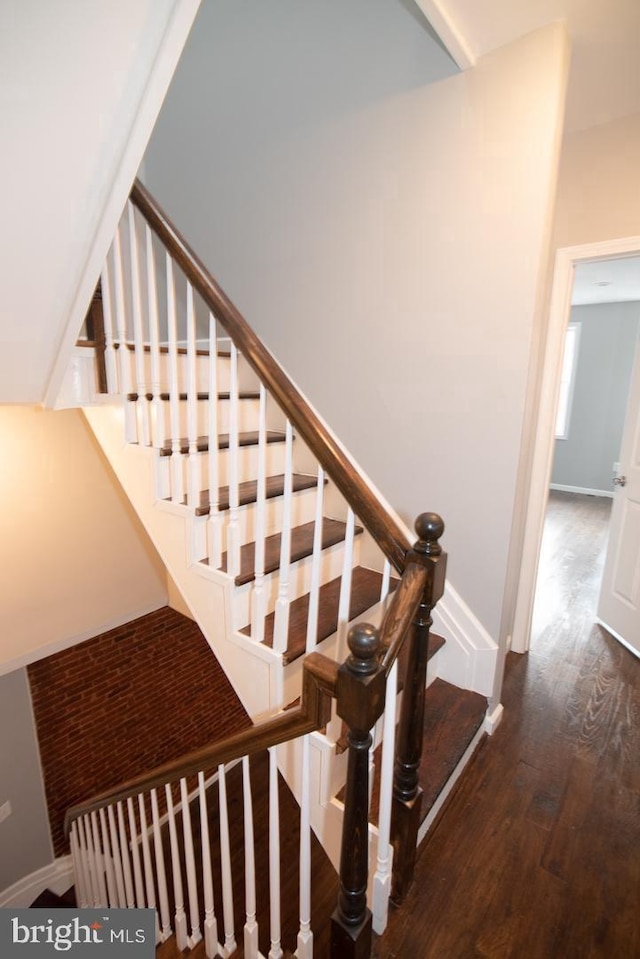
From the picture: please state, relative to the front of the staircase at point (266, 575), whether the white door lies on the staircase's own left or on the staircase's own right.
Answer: on the staircase's own left
